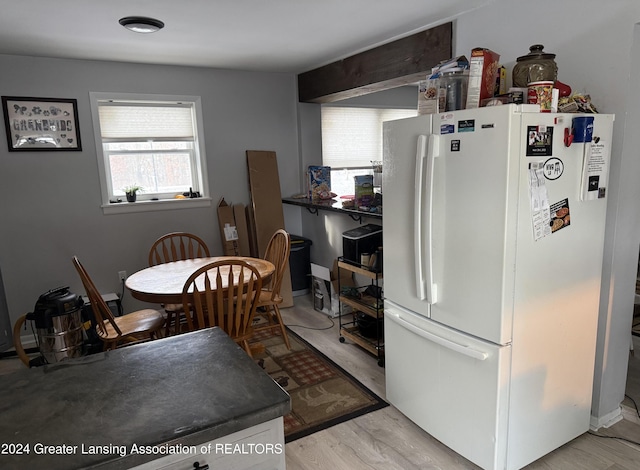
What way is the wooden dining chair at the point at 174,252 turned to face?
toward the camera

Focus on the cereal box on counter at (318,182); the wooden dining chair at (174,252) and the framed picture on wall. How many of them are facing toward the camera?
3

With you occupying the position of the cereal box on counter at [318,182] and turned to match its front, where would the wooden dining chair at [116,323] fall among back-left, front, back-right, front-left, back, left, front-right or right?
front-right

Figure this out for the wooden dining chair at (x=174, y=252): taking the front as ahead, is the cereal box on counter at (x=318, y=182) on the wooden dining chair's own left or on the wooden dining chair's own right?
on the wooden dining chair's own left

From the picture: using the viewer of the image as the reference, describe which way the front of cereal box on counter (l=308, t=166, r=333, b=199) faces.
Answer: facing the viewer

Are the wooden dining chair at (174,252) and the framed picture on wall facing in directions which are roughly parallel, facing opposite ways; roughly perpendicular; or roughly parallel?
roughly parallel

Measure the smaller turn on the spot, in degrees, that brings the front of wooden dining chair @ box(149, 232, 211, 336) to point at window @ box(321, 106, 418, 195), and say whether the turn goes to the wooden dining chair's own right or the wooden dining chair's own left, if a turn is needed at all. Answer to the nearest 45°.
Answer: approximately 135° to the wooden dining chair's own left

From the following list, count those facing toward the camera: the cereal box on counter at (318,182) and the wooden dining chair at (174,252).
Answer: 2

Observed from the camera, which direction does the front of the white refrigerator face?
facing the viewer and to the left of the viewer

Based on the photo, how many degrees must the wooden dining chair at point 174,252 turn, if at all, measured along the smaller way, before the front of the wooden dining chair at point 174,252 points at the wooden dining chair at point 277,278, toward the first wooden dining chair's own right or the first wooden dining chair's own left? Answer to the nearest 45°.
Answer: approximately 45° to the first wooden dining chair's own left

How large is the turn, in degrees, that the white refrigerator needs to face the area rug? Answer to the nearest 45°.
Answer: approximately 45° to its right
